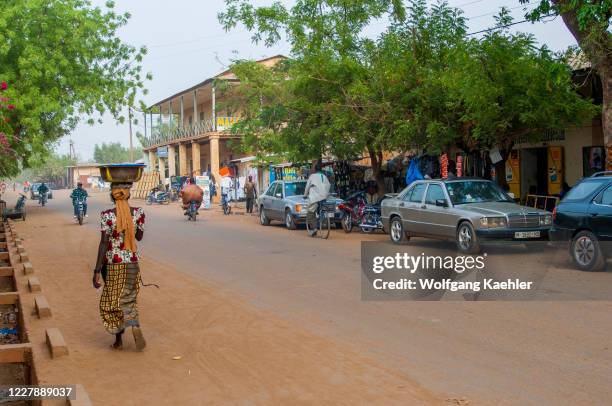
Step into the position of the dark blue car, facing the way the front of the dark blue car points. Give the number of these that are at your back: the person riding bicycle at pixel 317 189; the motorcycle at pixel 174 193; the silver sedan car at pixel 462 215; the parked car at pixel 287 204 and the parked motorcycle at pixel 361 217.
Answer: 5

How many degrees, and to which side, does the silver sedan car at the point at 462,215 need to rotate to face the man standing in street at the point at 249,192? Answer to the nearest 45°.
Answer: approximately 180°

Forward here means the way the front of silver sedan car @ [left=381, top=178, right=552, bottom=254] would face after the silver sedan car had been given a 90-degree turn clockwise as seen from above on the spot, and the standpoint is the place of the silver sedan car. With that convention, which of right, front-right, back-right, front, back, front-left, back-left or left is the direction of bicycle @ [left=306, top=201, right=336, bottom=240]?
right

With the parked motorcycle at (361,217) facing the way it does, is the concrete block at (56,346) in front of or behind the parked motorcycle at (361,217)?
in front

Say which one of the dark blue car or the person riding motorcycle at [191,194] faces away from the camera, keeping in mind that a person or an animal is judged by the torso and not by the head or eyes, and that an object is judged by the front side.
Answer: the person riding motorcycle

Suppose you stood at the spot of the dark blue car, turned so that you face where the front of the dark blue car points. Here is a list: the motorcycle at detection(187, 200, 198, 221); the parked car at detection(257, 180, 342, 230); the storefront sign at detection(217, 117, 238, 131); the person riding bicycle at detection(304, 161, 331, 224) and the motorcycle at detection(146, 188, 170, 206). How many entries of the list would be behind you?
5

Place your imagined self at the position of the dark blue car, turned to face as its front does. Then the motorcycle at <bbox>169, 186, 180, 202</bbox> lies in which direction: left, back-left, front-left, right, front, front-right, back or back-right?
back

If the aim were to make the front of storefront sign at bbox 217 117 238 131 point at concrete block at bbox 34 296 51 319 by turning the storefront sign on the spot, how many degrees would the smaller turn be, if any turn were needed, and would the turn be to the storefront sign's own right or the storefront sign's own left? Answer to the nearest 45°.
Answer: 0° — it already faces it

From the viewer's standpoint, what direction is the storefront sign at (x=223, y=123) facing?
toward the camera

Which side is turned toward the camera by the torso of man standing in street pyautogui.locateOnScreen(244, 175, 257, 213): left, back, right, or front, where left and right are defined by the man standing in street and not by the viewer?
front

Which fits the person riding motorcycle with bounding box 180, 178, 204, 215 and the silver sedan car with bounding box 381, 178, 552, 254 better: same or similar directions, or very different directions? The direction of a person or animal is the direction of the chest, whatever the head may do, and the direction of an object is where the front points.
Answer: very different directions

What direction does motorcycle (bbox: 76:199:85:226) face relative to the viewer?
toward the camera

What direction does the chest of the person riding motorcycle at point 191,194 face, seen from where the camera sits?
away from the camera

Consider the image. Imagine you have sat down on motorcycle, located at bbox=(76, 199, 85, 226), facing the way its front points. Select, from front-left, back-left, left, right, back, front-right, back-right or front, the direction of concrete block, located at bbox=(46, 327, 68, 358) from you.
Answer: front
